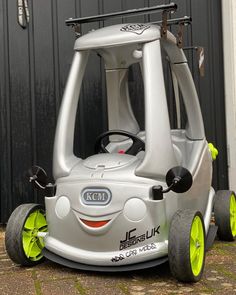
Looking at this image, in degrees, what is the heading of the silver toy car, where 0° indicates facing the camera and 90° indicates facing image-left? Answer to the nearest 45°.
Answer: approximately 45°
